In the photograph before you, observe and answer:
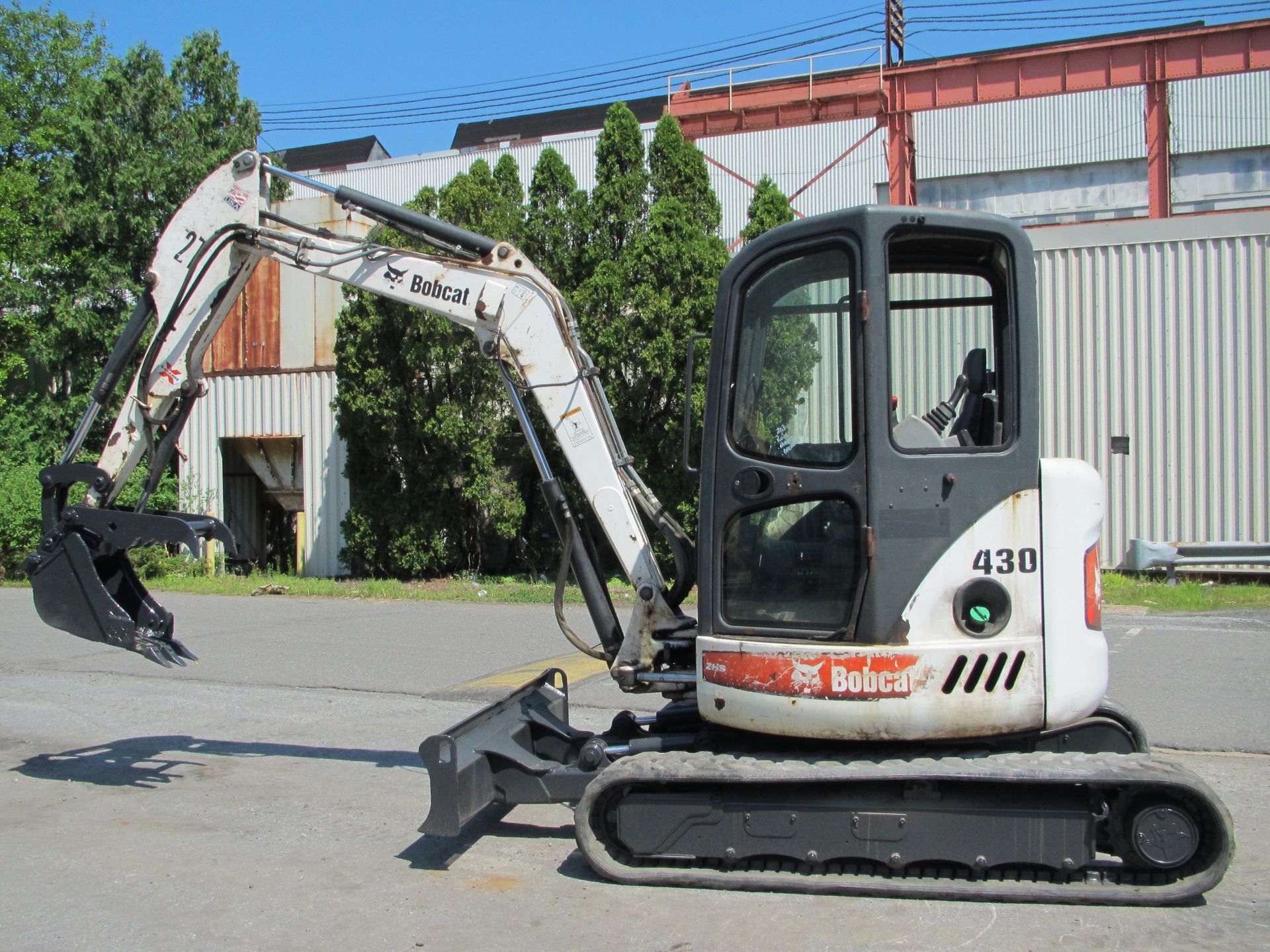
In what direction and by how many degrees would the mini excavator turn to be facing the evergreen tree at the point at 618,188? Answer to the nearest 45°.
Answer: approximately 90° to its right

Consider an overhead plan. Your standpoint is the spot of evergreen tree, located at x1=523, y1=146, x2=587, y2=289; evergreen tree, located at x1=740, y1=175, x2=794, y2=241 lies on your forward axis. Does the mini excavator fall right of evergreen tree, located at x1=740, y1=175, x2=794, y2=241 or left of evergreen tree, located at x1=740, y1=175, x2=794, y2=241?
right

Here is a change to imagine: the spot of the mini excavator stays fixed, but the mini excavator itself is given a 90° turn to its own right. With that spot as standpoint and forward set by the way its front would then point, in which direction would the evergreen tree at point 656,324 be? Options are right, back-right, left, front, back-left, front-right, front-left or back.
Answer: front

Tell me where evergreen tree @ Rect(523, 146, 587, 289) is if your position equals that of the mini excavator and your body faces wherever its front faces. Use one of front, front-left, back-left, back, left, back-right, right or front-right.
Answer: right

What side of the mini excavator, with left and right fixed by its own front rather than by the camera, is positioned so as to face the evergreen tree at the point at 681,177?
right

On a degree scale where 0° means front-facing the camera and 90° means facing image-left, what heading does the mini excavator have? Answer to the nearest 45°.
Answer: approximately 90°

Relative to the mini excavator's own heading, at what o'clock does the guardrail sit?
The guardrail is roughly at 4 o'clock from the mini excavator.
